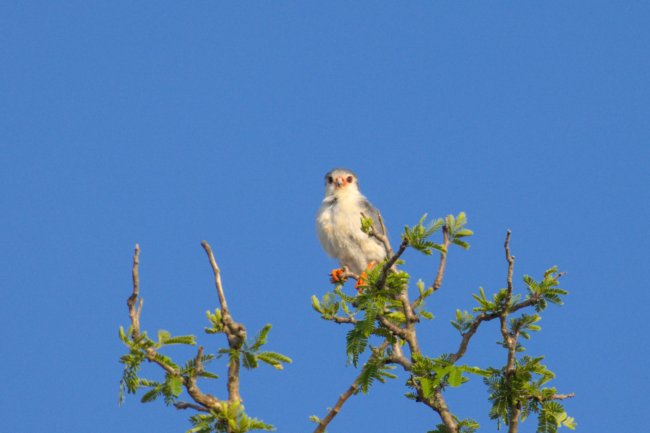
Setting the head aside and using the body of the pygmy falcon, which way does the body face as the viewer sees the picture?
toward the camera
